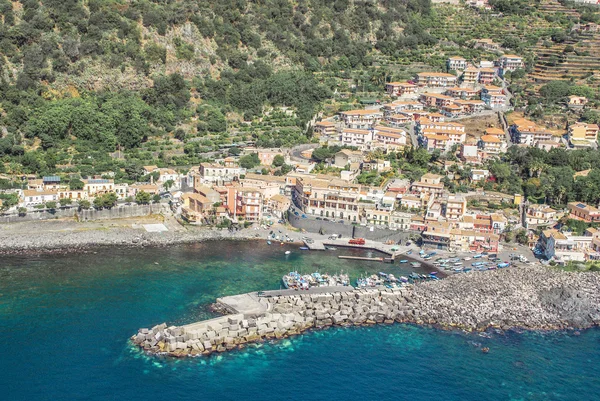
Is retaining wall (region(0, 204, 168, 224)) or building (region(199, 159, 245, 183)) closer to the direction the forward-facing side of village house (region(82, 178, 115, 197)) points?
the retaining wall

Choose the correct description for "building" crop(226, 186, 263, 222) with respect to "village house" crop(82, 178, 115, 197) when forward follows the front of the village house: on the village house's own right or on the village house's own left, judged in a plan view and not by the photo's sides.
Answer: on the village house's own left

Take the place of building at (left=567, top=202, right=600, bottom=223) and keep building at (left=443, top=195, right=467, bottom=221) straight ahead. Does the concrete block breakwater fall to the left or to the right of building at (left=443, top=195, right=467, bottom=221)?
left

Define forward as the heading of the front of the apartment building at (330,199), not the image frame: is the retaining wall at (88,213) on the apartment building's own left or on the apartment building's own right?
on the apartment building's own right

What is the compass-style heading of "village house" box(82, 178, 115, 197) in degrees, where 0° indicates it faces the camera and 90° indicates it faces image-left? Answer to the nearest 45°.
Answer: approximately 0°

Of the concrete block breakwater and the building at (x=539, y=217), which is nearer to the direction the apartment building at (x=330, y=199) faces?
the concrete block breakwater

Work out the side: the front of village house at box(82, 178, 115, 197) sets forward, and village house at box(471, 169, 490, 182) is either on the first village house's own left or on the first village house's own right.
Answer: on the first village house's own left

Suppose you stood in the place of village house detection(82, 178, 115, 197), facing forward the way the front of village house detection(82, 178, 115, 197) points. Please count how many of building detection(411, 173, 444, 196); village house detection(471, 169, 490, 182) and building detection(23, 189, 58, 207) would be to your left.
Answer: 2

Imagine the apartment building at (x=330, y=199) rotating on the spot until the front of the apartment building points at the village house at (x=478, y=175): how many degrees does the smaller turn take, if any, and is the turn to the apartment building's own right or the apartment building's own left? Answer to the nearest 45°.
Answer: approximately 135° to the apartment building's own left

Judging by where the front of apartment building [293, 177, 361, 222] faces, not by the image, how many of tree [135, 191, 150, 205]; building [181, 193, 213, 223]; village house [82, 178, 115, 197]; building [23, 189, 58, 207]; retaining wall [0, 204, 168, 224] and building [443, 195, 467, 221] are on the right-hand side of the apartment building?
5

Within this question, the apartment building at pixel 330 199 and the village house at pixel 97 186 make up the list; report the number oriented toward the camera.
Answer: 2

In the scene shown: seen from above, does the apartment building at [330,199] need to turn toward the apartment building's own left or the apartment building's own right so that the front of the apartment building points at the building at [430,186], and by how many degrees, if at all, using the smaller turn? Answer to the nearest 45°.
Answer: approximately 90° to the apartment building's own left

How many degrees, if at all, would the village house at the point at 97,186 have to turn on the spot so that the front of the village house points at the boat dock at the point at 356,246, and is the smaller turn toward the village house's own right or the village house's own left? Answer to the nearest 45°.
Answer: approximately 45° to the village house's own left

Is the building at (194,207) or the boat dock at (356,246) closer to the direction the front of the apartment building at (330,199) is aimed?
the boat dock
